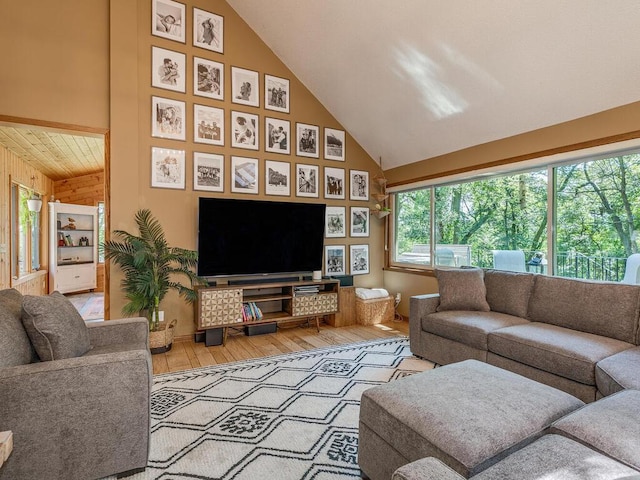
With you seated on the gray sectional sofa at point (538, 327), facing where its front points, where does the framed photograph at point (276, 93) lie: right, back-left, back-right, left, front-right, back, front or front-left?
front-right

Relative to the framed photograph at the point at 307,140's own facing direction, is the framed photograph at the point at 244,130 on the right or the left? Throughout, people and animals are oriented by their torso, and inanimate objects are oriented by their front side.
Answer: on its right

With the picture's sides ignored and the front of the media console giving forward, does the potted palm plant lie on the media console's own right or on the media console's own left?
on the media console's own right

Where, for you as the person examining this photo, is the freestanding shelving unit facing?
facing the viewer

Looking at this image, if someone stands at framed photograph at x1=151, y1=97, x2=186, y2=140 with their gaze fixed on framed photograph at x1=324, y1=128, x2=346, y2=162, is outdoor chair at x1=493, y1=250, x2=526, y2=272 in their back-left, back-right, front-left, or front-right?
front-right

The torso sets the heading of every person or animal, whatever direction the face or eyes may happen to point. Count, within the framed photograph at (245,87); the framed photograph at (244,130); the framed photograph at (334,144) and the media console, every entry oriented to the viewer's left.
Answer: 0

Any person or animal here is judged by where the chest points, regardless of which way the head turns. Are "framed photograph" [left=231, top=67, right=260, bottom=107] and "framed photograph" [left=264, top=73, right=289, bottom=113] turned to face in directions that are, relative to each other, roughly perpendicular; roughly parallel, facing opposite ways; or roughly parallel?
roughly parallel

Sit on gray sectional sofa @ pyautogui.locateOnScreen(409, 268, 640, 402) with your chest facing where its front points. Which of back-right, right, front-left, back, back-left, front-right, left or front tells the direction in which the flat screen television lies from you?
front-right

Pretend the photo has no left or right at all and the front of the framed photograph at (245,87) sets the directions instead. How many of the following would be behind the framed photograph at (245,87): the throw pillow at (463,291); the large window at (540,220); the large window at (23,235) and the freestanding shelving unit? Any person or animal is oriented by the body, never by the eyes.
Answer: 2

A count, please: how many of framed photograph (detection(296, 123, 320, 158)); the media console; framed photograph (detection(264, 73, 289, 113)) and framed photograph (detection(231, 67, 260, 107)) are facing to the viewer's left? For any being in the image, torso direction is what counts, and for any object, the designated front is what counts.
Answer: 0
